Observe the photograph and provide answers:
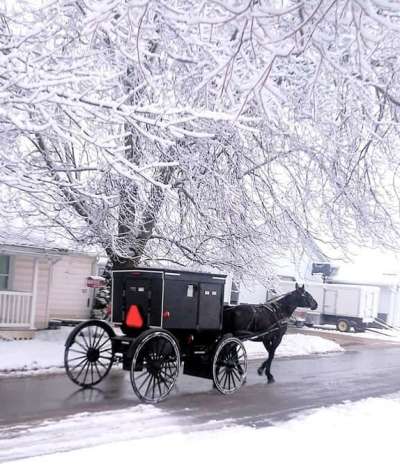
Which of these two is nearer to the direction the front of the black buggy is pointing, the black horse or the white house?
the black horse

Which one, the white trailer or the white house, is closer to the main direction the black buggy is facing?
the white trailer

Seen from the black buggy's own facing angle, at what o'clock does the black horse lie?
The black horse is roughly at 12 o'clock from the black buggy.

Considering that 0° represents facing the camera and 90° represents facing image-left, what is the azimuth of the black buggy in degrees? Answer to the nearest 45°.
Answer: approximately 225°

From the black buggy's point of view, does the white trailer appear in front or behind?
in front
